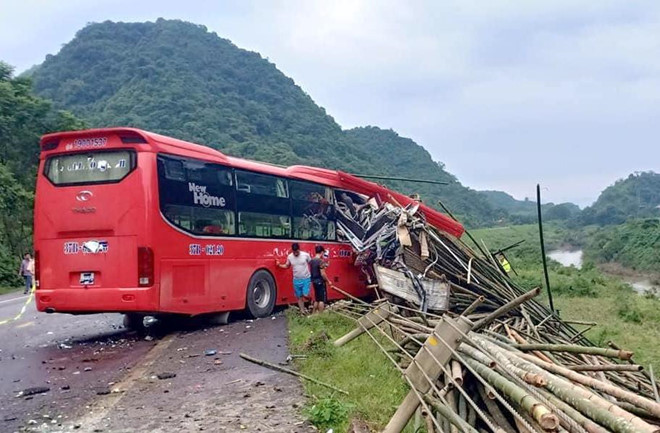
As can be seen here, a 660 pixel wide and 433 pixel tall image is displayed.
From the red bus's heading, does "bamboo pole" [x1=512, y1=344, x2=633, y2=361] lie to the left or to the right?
on its right

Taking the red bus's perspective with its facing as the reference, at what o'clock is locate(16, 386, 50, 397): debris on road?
The debris on road is roughly at 5 o'clock from the red bus.

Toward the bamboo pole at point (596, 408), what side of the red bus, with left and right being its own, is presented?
right

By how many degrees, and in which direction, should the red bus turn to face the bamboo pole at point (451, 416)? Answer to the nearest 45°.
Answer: approximately 90° to its right

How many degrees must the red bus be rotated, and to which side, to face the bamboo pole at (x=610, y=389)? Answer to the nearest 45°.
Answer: approximately 90° to its right

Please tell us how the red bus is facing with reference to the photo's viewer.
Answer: facing away from the viewer and to the right of the viewer

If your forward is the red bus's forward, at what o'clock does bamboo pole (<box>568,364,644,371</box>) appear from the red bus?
The bamboo pole is roughly at 3 o'clock from the red bus.

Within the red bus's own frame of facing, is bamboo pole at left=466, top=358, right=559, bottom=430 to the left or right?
on its right

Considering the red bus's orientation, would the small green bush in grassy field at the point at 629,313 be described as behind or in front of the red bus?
in front
